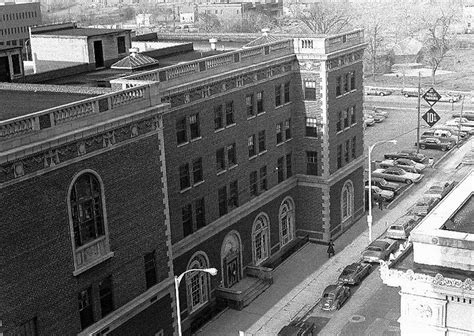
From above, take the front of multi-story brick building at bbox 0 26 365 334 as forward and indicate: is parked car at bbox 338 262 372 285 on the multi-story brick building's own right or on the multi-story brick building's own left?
on the multi-story brick building's own left

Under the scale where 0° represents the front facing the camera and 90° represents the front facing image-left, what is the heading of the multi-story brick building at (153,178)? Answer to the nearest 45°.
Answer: approximately 315°
